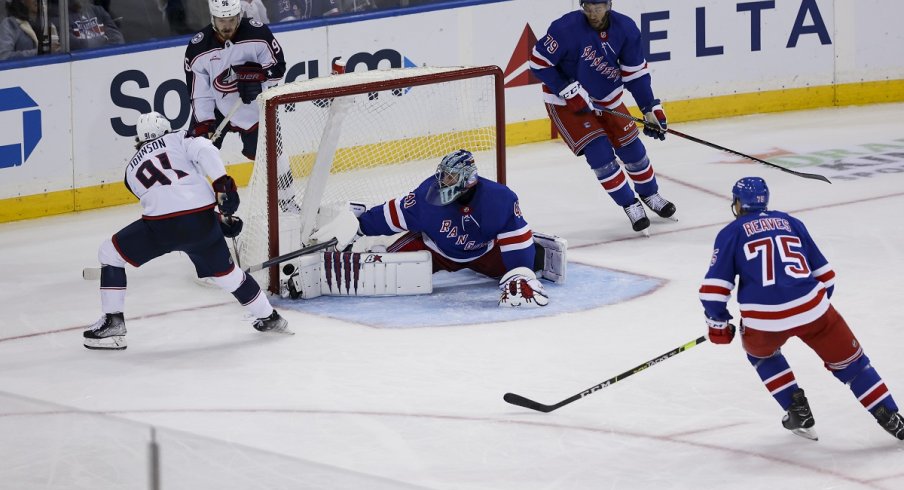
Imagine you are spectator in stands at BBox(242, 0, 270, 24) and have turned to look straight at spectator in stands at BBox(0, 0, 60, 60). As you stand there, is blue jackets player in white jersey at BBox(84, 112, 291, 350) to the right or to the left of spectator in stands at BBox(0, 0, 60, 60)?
left

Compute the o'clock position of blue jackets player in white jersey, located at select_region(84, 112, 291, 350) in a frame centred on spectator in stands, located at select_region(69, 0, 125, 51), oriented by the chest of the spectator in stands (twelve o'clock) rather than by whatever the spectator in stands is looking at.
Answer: The blue jackets player in white jersey is roughly at 12 o'clock from the spectator in stands.

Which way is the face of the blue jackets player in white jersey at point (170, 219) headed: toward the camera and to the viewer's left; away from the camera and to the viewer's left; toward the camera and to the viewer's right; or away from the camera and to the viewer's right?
away from the camera and to the viewer's right

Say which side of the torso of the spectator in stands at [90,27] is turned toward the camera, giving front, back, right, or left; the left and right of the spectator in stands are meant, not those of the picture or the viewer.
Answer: front

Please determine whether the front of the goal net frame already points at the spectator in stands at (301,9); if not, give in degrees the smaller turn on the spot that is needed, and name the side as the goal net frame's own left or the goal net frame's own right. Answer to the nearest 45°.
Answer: approximately 135° to the goal net frame's own left

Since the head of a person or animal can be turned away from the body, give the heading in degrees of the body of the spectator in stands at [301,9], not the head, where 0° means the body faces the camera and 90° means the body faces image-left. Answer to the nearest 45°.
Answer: approximately 0°

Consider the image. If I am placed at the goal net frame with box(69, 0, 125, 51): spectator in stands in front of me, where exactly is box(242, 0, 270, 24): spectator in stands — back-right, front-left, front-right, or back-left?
front-right

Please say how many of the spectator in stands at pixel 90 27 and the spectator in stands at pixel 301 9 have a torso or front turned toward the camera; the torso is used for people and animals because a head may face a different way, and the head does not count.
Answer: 2

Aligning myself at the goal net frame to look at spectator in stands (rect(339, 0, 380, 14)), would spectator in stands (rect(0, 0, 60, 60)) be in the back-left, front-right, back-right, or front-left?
front-left

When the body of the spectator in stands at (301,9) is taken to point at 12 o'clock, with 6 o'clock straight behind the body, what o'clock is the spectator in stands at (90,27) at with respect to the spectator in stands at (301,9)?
the spectator in stands at (90,27) is roughly at 2 o'clock from the spectator in stands at (301,9).

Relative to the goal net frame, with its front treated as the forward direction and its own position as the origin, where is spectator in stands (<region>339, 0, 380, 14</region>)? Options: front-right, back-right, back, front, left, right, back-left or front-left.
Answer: back-left
